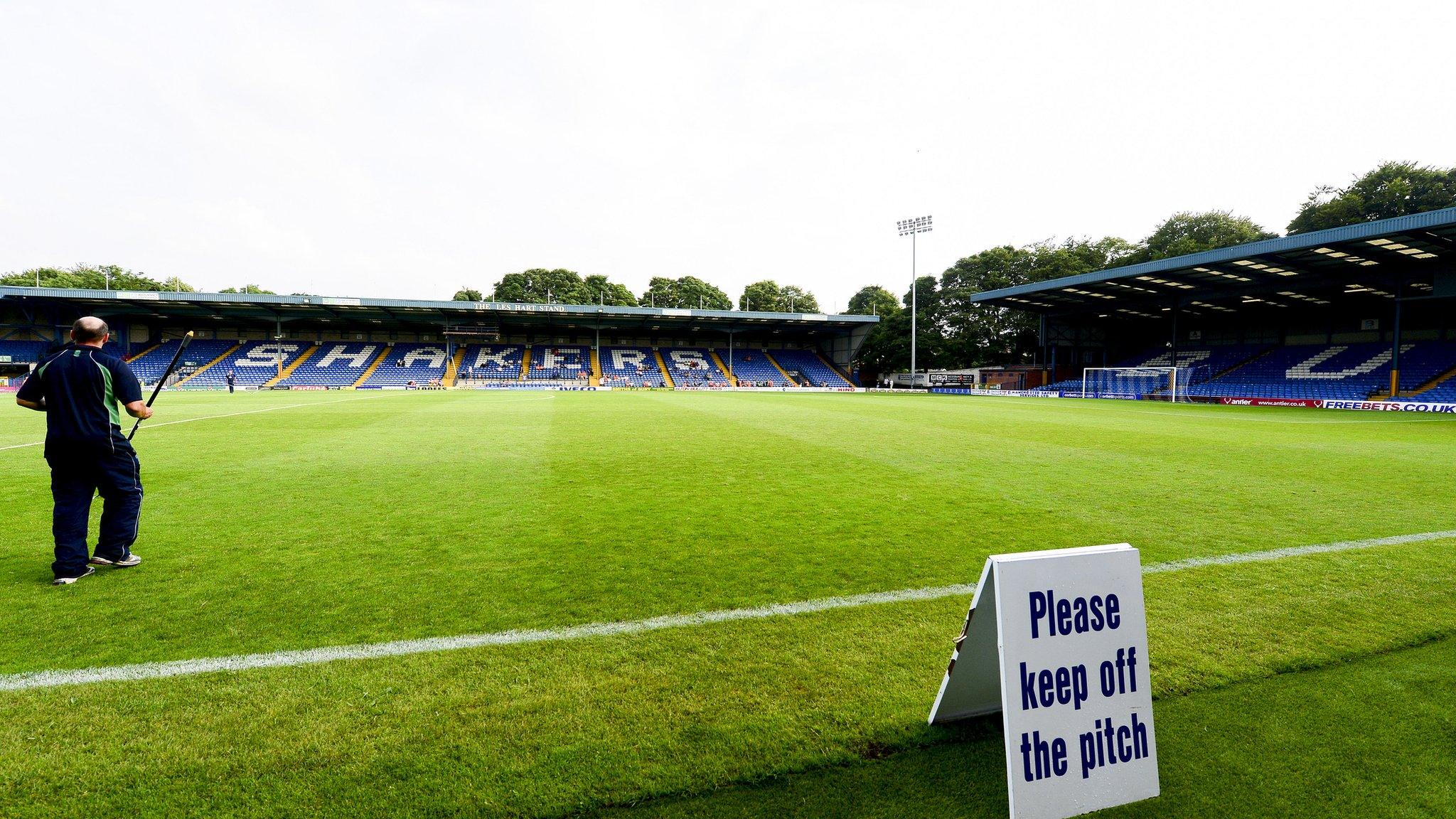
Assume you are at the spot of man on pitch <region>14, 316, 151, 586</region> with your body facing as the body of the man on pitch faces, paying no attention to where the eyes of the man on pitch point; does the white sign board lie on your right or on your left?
on your right

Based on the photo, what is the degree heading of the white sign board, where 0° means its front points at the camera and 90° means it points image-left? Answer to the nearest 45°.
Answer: approximately 315°

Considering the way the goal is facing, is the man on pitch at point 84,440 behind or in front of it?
in front

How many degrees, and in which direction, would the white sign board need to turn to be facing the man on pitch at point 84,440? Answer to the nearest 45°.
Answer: approximately 135° to its right

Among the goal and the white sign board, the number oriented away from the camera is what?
0

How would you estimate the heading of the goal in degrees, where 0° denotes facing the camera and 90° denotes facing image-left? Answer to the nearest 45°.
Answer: approximately 45°

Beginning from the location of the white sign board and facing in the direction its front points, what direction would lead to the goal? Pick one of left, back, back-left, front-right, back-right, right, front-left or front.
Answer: back-left

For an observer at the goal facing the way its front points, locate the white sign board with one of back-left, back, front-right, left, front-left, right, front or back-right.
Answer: front-left

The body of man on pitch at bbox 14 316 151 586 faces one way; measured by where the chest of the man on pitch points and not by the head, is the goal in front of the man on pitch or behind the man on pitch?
in front

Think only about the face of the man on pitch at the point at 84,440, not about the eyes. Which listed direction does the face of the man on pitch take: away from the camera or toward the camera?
away from the camera

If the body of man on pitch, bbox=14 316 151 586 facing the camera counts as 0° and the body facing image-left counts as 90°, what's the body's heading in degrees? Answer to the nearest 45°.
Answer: approximately 225°

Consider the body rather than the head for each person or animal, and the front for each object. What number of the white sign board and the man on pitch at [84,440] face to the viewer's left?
0
